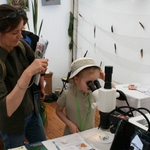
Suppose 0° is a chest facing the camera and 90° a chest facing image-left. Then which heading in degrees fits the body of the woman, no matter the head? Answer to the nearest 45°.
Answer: approximately 315°

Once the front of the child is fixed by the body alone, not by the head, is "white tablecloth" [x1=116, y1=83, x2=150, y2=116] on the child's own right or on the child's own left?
on the child's own left
